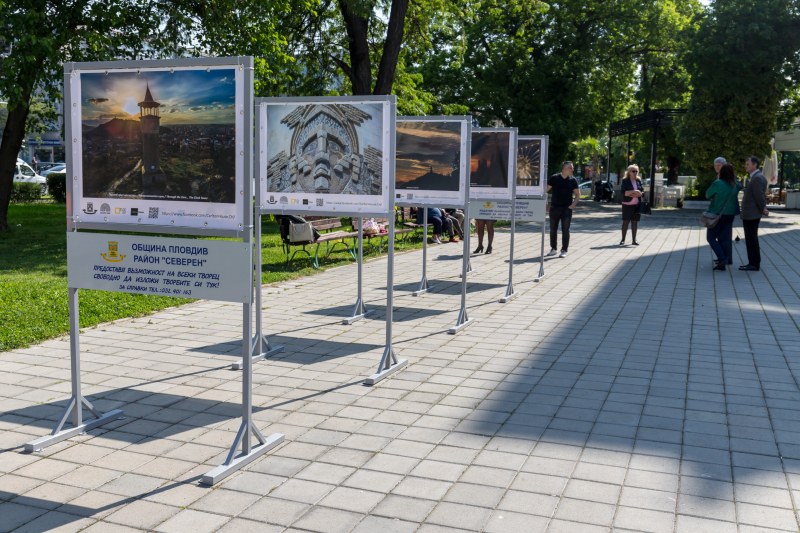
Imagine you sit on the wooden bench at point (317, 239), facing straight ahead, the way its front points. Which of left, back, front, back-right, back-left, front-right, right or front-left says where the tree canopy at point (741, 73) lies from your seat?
left

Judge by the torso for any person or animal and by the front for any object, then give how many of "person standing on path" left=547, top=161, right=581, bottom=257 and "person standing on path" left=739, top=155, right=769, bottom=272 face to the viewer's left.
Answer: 1

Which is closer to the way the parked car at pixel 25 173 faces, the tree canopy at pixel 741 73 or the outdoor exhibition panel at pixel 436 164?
the tree canopy

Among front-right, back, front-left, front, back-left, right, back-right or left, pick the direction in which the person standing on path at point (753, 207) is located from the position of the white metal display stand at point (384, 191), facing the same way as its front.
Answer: back

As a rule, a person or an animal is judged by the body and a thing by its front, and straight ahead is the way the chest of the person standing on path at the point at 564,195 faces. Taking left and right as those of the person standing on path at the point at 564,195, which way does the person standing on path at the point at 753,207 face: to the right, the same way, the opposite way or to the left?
to the right

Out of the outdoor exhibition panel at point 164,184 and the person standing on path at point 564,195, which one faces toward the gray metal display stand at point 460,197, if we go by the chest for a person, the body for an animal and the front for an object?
the person standing on path

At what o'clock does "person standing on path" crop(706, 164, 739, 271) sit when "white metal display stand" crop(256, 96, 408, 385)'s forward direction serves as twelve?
The person standing on path is roughly at 6 o'clock from the white metal display stand.

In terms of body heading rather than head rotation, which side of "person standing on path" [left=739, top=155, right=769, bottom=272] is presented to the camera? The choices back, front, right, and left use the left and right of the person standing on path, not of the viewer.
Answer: left

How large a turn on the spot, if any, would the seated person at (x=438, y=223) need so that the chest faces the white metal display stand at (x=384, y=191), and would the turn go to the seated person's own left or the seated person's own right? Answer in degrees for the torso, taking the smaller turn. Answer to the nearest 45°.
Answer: approximately 45° to the seated person's own right

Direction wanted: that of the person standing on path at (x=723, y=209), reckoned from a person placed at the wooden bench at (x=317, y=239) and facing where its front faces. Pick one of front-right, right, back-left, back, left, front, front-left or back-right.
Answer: front-left

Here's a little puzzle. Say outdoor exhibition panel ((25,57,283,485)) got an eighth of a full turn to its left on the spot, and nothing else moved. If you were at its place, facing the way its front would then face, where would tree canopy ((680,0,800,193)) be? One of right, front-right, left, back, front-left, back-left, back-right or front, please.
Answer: back-left

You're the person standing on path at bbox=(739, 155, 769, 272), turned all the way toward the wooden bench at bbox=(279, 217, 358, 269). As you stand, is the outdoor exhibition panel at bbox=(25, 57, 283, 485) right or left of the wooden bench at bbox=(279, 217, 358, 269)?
left

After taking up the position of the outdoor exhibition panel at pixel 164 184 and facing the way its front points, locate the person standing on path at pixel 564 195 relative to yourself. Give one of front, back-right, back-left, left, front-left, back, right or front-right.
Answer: back

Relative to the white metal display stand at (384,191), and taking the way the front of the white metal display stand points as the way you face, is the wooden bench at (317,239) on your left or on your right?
on your right

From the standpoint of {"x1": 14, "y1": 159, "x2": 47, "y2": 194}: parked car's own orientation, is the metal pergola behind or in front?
in front

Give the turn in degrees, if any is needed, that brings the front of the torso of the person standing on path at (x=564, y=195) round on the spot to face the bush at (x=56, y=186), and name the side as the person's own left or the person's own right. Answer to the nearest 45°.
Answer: approximately 135° to the person's own right
